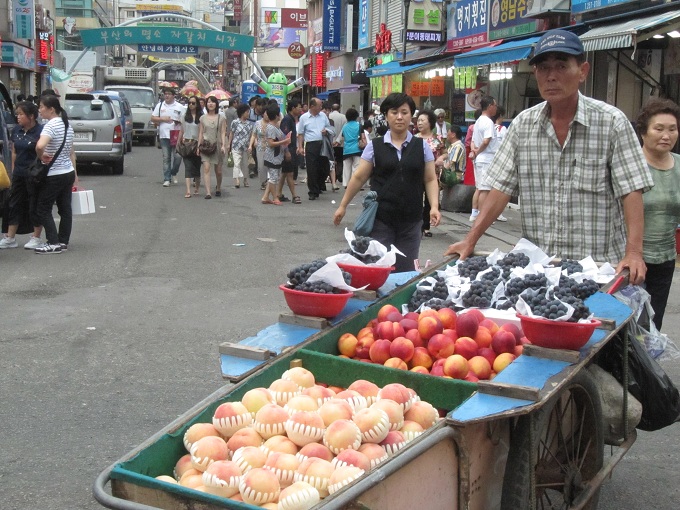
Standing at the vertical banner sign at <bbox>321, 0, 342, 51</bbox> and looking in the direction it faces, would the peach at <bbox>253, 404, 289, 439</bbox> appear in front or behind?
in front

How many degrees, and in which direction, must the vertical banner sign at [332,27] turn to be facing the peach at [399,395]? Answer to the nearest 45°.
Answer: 0° — it already faces it

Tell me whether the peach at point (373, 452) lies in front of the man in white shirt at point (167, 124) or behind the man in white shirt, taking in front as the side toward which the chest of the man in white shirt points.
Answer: in front

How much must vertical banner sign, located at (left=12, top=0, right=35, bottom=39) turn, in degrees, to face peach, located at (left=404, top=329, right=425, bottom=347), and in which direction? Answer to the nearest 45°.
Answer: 0° — it already faces it

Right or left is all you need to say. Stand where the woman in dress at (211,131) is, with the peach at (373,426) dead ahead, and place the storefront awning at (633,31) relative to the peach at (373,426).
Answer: left

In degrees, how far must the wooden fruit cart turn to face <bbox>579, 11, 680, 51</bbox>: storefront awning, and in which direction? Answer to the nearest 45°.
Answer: approximately 135° to its right
